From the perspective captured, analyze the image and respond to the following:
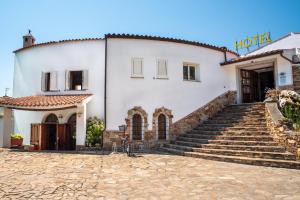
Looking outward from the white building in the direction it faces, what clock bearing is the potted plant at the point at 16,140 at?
The potted plant is roughly at 3 o'clock from the white building.

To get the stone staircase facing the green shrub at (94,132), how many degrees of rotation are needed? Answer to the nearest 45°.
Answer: approximately 90° to its right

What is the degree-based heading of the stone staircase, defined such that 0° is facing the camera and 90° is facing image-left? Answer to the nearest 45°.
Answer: approximately 0°

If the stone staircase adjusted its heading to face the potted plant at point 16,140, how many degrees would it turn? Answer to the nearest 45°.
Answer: approximately 90° to its right

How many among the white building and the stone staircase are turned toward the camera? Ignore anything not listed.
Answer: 2
